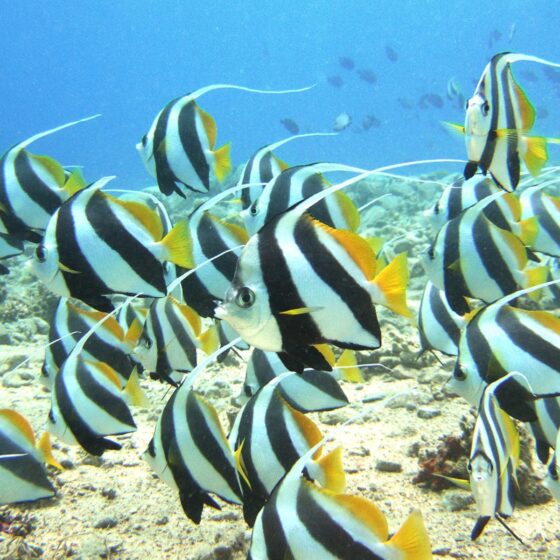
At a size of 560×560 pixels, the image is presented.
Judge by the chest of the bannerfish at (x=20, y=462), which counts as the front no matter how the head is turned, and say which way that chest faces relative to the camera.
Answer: to the viewer's left

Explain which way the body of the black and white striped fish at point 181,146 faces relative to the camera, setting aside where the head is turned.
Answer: to the viewer's left

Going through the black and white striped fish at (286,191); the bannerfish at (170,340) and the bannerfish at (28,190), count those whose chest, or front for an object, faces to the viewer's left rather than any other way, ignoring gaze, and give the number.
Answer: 3

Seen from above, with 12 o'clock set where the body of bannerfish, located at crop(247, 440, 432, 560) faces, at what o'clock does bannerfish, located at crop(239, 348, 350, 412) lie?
bannerfish, located at crop(239, 348, 350, 412) is roughly at 3 o'clock from bannerfish, located at crop(247, 440, 432, 560).

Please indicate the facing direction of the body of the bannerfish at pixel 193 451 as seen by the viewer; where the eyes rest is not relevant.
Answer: to the viewer's left

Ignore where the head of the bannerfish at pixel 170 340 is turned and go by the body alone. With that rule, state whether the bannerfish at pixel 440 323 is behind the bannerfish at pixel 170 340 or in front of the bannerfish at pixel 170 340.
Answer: behind

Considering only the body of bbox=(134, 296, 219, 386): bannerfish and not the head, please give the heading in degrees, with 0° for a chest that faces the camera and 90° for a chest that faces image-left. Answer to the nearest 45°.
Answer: approximately 90°

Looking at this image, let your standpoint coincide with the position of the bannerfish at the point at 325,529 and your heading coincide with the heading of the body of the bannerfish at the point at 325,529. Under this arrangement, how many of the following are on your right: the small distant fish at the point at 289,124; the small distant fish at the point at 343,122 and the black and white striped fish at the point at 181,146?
3

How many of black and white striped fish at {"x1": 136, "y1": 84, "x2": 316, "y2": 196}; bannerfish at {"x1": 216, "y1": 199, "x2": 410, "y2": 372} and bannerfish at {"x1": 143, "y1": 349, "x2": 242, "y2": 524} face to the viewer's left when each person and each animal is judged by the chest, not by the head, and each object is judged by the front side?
3

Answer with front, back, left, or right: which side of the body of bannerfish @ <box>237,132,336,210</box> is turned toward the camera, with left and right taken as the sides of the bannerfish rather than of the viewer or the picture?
left
